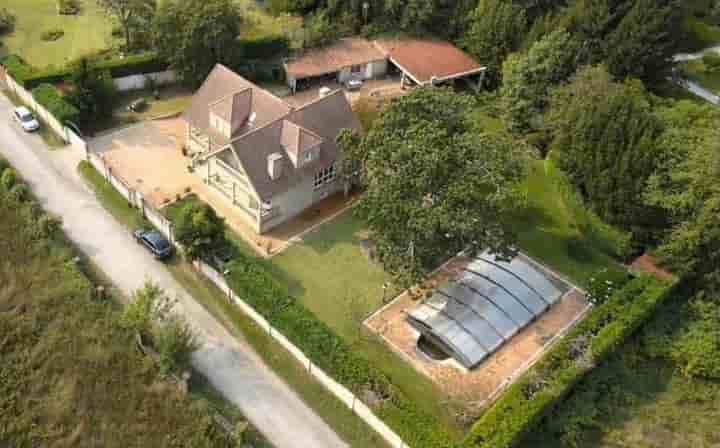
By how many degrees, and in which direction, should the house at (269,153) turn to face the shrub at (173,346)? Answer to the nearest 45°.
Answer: approximately 45° to its left

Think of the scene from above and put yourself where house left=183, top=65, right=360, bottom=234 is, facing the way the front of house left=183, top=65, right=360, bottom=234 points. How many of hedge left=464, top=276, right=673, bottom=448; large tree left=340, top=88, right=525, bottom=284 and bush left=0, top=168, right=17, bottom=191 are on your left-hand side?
2

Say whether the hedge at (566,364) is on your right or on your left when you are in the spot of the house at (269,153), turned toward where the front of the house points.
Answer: on your left

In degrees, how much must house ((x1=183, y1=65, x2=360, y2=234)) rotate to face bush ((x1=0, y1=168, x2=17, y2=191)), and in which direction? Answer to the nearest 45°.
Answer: approximately 45° to its right

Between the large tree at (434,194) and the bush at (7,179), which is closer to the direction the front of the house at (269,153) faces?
the bush

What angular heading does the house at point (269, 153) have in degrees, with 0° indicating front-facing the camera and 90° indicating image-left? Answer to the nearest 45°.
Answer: approximately 45°

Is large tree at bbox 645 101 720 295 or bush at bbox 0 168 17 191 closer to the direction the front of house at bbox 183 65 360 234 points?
the bush

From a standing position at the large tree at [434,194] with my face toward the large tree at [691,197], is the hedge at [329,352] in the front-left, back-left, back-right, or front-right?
back-right

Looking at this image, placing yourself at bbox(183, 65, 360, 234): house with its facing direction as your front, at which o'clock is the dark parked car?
The dark parked car is roughly at 12 o'clock from the house.

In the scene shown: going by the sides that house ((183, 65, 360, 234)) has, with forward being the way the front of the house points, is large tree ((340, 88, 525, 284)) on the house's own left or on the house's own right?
on the house's own left
